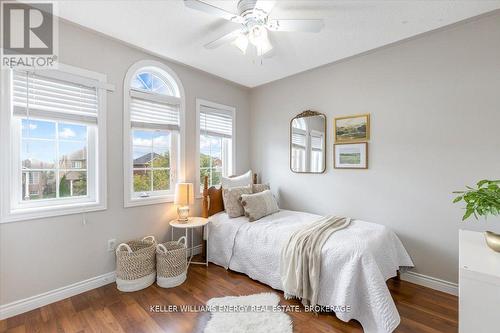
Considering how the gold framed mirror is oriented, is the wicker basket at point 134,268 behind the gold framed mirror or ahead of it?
ahead

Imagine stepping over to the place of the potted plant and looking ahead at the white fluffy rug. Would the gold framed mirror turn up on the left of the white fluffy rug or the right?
right

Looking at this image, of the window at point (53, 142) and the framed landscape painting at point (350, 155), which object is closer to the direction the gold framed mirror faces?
the window

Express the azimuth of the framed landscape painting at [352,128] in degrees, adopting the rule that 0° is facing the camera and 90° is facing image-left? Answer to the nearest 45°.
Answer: approximately 45°

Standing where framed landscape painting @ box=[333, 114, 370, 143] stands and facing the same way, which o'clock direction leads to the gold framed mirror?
The gold framed mirror is roughly at 2 o'clock from the framed landscape painting.

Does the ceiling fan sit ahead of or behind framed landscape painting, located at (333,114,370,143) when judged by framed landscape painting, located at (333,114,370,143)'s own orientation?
ahead

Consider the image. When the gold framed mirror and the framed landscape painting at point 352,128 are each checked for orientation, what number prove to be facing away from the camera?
0

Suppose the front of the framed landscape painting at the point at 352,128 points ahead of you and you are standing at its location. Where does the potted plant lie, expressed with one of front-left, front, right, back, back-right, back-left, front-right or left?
left
